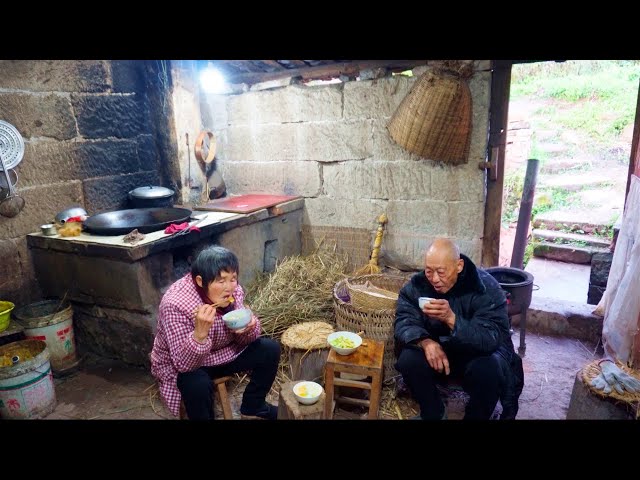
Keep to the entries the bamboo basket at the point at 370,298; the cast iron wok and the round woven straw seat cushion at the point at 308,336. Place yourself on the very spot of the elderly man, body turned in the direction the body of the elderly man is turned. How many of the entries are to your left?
0

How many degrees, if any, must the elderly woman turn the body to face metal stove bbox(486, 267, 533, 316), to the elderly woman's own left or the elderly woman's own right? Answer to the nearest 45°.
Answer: approximately 45° to the elderly woman's own left

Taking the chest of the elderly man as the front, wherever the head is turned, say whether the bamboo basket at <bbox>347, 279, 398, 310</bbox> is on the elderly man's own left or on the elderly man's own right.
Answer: on the elderly man's own right

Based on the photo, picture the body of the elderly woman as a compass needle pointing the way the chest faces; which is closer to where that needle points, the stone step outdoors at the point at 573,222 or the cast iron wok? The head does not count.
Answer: the stone step outdoors

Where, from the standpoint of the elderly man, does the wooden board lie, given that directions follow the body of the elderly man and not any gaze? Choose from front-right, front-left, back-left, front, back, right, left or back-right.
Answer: right

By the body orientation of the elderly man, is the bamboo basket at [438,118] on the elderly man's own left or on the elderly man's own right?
on the elderly man's own right

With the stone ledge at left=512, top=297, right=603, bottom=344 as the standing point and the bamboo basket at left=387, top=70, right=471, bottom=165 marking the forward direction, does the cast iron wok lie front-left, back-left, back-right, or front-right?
front-left

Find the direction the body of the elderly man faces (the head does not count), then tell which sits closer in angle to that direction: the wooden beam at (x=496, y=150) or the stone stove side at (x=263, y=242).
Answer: the stone stove side

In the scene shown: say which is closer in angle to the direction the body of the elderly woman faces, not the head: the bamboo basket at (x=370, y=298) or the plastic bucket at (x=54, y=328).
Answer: the bamboo basket

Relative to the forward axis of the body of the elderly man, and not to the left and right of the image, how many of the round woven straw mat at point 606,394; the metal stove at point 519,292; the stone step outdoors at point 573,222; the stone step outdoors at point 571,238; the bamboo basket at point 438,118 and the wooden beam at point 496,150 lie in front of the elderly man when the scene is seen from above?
0

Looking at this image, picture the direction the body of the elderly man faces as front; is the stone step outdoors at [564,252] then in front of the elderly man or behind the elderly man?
behind

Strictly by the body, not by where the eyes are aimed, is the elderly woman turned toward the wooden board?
no

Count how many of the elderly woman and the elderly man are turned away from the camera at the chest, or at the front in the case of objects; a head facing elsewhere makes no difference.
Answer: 0

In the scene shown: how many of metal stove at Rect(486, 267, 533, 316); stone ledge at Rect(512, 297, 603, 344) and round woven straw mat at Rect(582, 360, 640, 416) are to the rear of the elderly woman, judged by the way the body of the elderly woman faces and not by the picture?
0

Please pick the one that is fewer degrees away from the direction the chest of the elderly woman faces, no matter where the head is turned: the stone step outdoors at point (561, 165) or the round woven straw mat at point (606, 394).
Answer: the round woven straw mat

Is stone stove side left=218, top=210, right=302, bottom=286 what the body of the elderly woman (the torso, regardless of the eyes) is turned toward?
no

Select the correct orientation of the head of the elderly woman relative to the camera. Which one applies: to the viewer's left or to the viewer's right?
to the viewer's right

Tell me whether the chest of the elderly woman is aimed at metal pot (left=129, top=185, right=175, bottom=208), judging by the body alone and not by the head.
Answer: no

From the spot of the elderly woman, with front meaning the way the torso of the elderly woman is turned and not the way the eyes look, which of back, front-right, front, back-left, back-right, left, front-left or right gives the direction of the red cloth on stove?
back-left

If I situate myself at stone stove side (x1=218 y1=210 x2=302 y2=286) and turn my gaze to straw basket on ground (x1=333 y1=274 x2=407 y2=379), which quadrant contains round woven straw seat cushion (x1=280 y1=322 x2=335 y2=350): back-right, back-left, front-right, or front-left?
front-right

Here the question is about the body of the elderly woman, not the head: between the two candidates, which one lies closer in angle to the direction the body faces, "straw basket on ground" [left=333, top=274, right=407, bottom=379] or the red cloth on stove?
the straw basket on ground
